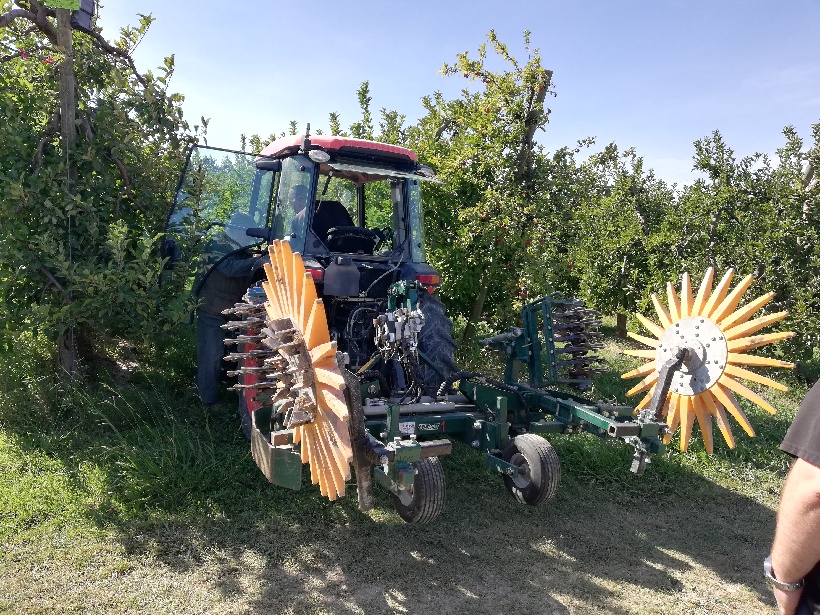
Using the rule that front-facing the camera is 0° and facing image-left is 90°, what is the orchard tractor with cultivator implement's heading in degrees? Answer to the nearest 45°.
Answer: approximately 135°
